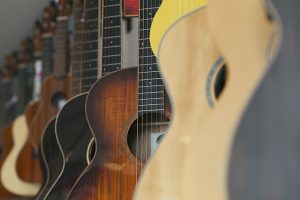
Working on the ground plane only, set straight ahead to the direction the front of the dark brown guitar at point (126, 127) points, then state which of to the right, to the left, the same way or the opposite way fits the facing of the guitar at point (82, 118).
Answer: the same way

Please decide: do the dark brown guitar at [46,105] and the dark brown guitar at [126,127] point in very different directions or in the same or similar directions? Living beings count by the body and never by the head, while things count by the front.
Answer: same or similar directions

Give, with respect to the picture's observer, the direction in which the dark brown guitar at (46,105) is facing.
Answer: facing the viewer

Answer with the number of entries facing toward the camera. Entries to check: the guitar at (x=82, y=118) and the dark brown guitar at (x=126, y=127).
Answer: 2

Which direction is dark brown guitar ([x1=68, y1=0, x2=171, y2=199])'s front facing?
toward the camera

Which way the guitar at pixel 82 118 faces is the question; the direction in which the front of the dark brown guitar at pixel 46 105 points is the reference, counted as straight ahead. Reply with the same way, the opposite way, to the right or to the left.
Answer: the same way

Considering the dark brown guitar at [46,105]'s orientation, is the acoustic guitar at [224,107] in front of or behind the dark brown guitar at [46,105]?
in front
